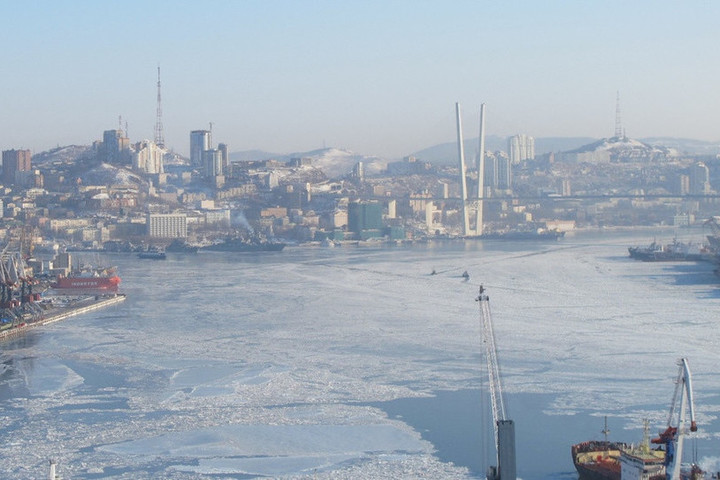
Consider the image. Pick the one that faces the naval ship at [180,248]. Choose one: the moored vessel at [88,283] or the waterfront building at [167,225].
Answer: the waterfront building

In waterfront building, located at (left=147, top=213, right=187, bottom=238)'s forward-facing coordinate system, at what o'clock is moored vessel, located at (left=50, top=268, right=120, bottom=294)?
The moored vessel is roughly at 12 o'clock from the waterfront building.

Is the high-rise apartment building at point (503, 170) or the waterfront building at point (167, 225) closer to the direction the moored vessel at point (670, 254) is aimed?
the waterfront building

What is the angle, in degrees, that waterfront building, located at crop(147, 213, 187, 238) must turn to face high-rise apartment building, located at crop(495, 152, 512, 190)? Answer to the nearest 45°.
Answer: approximately 135° to its left

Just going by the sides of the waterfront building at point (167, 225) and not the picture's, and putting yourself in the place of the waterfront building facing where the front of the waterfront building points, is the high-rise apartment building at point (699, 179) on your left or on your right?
on your left

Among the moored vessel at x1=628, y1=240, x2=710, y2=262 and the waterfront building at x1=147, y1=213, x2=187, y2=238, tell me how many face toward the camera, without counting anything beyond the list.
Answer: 1

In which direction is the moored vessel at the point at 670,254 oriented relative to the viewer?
to the viewer's left

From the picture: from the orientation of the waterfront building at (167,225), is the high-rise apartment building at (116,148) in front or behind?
behind

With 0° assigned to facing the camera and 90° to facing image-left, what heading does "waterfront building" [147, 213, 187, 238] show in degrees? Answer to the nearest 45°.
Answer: approximately 0°
